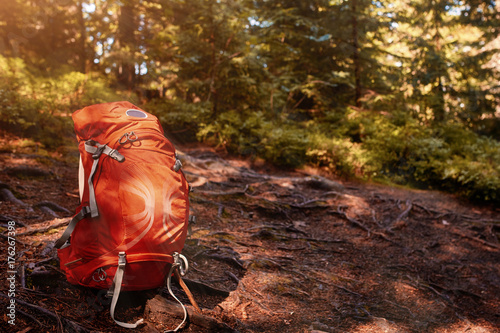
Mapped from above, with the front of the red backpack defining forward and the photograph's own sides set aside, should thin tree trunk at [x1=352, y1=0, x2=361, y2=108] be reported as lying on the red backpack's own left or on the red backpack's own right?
on the red backpack's own left

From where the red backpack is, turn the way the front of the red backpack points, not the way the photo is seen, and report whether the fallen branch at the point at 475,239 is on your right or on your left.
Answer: on your left

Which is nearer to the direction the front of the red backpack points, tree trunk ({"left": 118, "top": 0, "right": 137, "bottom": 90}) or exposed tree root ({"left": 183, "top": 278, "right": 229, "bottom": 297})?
the exposed tree root

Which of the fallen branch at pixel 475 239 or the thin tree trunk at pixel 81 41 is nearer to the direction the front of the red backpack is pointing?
the fallen branch

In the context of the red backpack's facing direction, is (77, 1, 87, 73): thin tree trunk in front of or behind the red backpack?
behind

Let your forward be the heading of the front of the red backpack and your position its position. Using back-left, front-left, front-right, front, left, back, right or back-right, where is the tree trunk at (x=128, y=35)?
back-left
